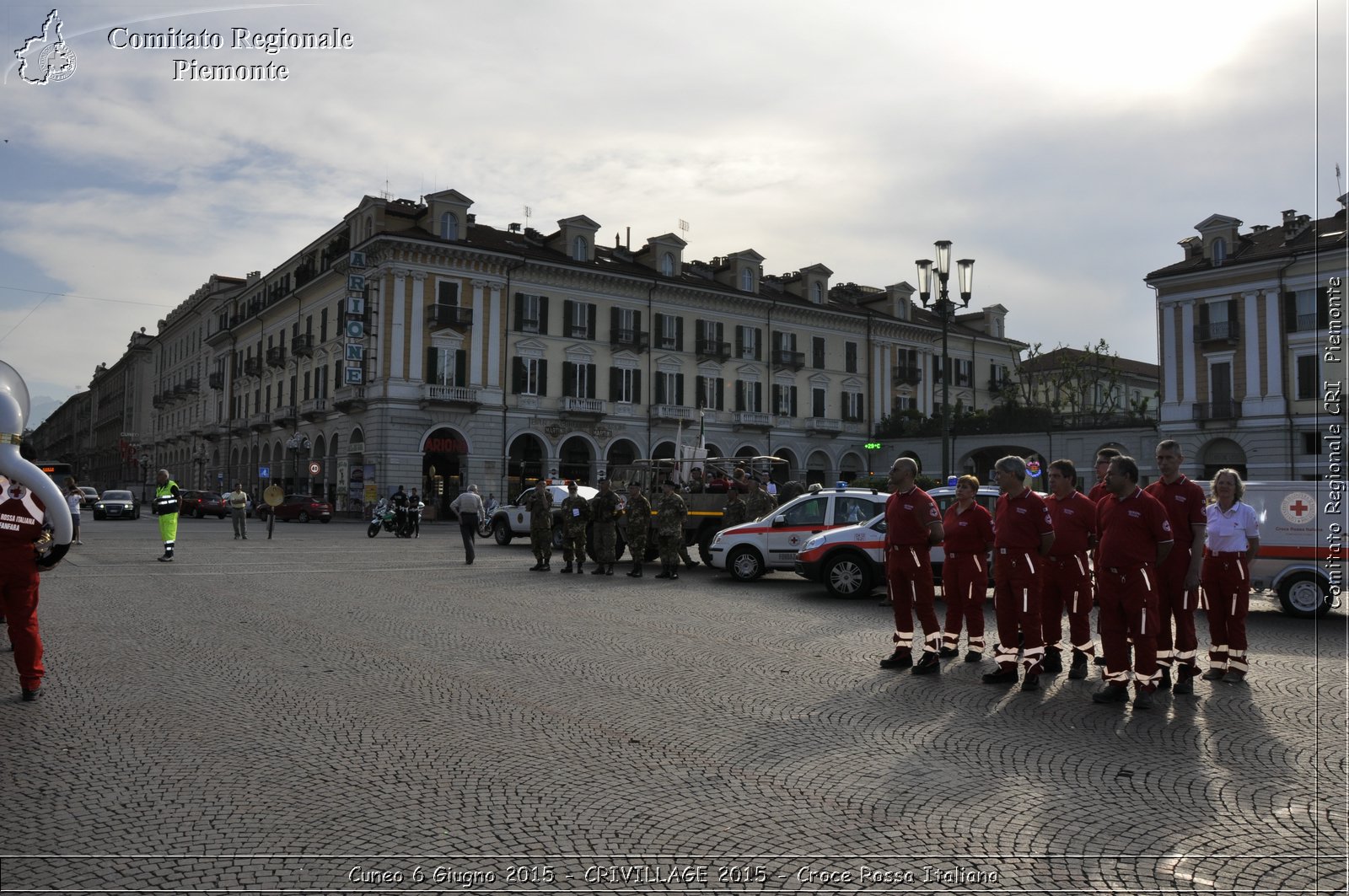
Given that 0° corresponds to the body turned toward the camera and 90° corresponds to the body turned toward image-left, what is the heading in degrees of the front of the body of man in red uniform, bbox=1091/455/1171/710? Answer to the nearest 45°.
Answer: approximately 45°

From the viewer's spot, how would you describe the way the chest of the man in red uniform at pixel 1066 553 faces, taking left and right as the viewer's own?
facing the viewer and to the left of the viewer

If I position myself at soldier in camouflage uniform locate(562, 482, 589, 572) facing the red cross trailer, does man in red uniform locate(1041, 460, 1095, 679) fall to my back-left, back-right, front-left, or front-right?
front-right

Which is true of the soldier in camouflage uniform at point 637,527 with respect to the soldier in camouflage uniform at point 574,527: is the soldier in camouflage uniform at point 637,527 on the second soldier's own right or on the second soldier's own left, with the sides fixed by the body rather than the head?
on the second soldier's own left

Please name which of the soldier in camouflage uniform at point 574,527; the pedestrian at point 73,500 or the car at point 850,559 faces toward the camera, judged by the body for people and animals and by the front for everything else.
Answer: the soldier in camouflage uniform

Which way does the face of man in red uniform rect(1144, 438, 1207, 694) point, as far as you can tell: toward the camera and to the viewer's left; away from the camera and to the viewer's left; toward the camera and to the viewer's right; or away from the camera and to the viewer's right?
toward the camera and to the viewer's left

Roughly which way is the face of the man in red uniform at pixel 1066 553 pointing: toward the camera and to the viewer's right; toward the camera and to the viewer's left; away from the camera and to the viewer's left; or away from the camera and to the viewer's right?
toward the camera and to the viewer's left
